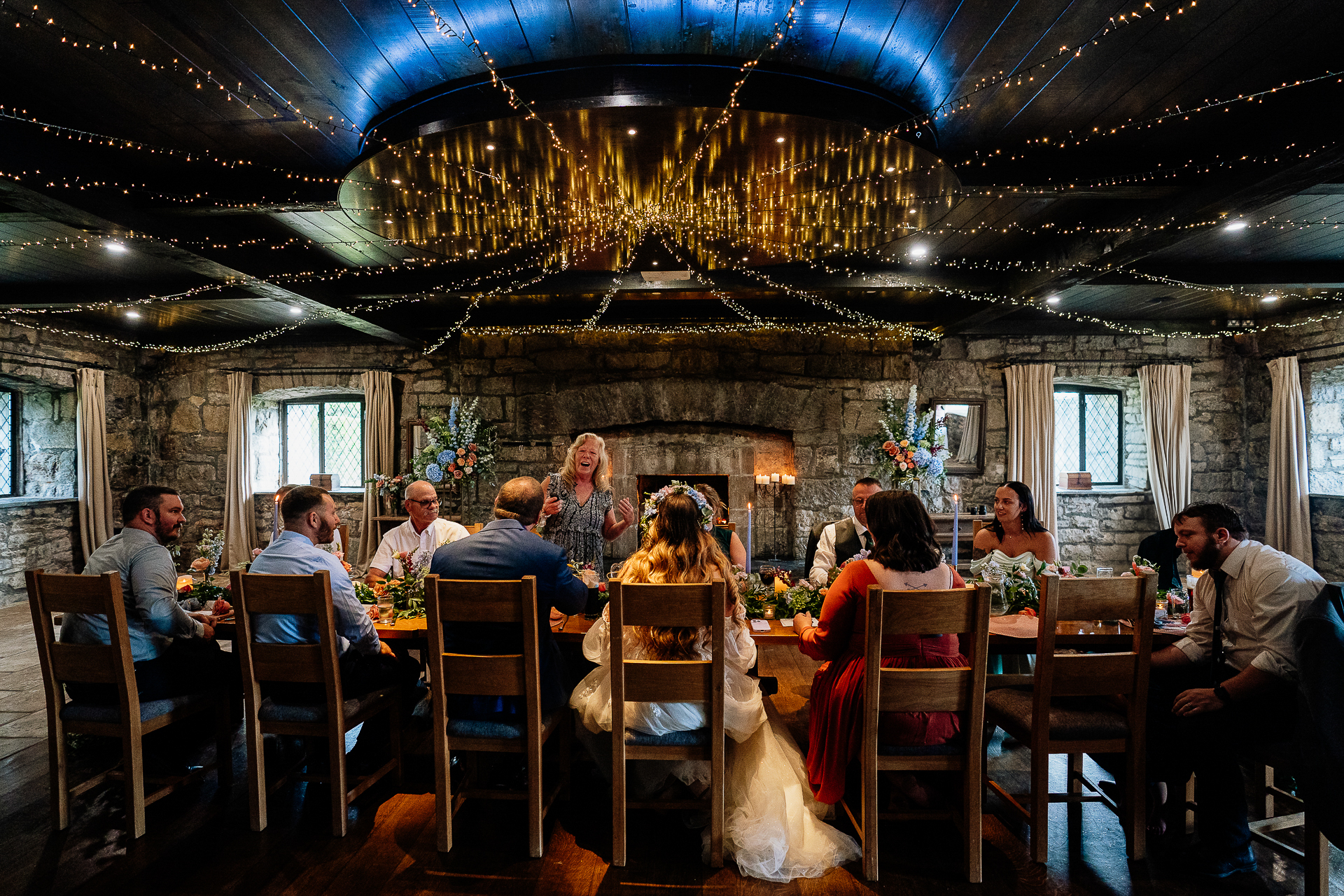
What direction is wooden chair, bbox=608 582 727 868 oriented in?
away from the camera

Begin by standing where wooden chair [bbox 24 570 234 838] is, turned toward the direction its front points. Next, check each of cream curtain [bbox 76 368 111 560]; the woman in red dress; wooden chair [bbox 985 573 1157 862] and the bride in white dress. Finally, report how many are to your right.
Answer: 3

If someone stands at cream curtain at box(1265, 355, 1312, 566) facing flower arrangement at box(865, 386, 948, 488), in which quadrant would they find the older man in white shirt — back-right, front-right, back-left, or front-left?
front-left

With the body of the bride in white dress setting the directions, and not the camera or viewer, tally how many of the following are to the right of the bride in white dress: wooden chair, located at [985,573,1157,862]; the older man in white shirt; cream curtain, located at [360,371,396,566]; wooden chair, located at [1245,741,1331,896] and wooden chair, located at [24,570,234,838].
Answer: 2

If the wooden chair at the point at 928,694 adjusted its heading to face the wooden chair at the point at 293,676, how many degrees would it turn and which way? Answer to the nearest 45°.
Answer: approximately 90° to its left

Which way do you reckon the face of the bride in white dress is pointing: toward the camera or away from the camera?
away from the camera

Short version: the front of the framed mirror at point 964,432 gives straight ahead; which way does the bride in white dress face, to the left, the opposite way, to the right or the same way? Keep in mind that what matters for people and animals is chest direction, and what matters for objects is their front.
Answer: the opposite way

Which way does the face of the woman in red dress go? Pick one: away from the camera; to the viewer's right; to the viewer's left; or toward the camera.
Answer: away from the camera

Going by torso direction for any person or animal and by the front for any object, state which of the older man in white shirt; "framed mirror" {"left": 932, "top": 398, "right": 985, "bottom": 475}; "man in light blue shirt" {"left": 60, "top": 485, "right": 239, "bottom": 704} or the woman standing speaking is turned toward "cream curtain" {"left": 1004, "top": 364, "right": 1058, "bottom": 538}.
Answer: the man in light blue shirt

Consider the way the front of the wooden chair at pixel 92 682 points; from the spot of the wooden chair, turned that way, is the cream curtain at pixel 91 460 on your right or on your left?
on your left

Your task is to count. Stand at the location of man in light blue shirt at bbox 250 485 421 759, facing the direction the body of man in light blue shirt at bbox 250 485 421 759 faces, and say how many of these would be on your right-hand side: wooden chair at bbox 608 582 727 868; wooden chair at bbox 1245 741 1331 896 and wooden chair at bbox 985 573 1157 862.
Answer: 3

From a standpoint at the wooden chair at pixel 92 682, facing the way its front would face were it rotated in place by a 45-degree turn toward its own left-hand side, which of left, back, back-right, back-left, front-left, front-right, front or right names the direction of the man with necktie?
back-right

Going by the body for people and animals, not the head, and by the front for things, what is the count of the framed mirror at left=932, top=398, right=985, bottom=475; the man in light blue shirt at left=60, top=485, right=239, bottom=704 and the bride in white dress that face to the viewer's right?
1

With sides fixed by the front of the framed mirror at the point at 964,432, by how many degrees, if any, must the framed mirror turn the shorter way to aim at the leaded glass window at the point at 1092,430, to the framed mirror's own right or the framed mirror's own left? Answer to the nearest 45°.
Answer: approximately 135° to the framed mirror's own left

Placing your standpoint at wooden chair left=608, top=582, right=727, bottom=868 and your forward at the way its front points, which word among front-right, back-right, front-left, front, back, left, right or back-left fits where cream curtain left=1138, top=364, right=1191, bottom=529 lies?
front-right

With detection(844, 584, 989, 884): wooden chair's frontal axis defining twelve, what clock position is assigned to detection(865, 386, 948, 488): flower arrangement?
The flower arrangement is roughly at 12 o'clock from the wooden chair.

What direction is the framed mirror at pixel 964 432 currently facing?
toward the camera

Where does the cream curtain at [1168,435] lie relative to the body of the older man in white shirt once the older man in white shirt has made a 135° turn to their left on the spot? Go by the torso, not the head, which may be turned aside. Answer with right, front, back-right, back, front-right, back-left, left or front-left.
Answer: front-right
